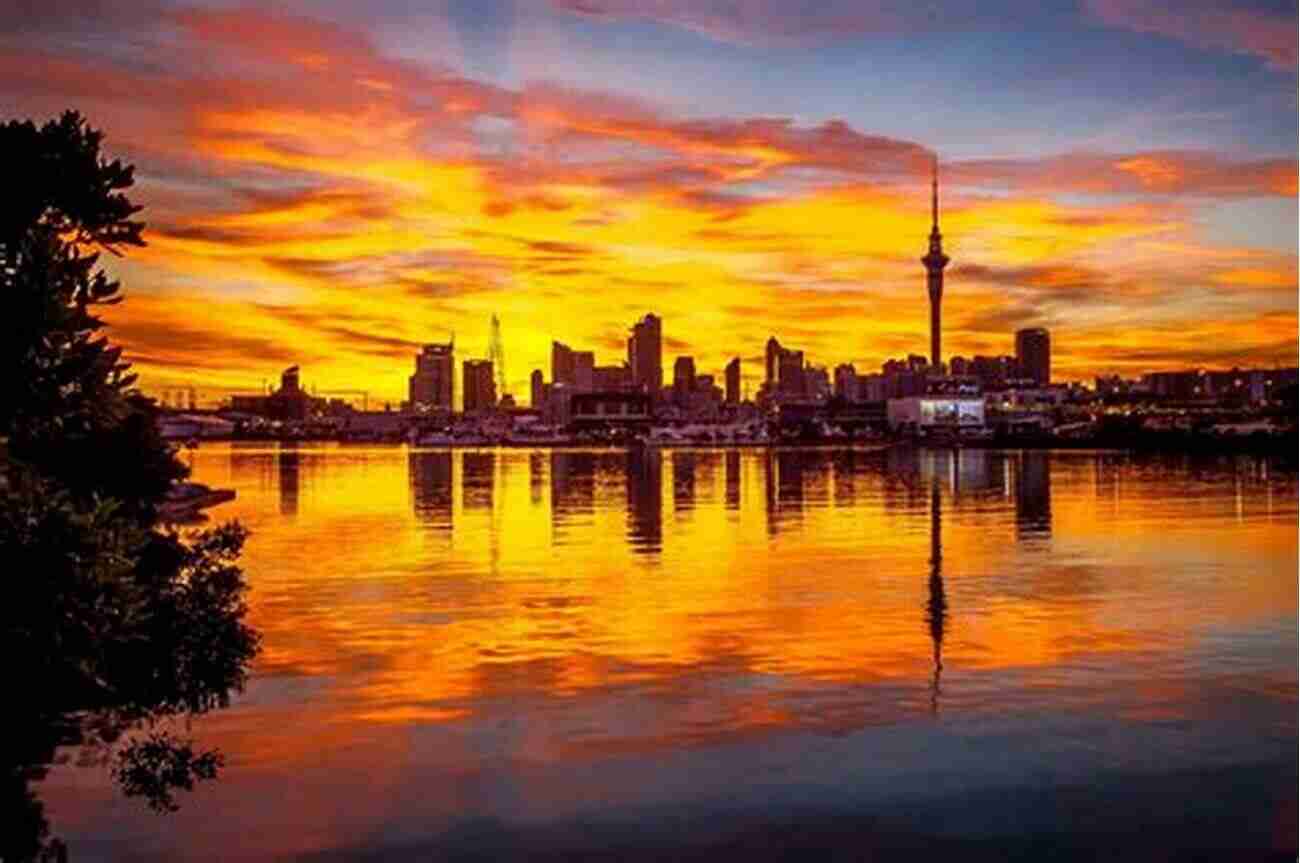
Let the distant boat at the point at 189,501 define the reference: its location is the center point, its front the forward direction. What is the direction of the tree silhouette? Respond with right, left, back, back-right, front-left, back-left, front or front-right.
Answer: right

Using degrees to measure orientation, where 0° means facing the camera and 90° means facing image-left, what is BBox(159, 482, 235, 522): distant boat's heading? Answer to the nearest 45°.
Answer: approximately 270°
